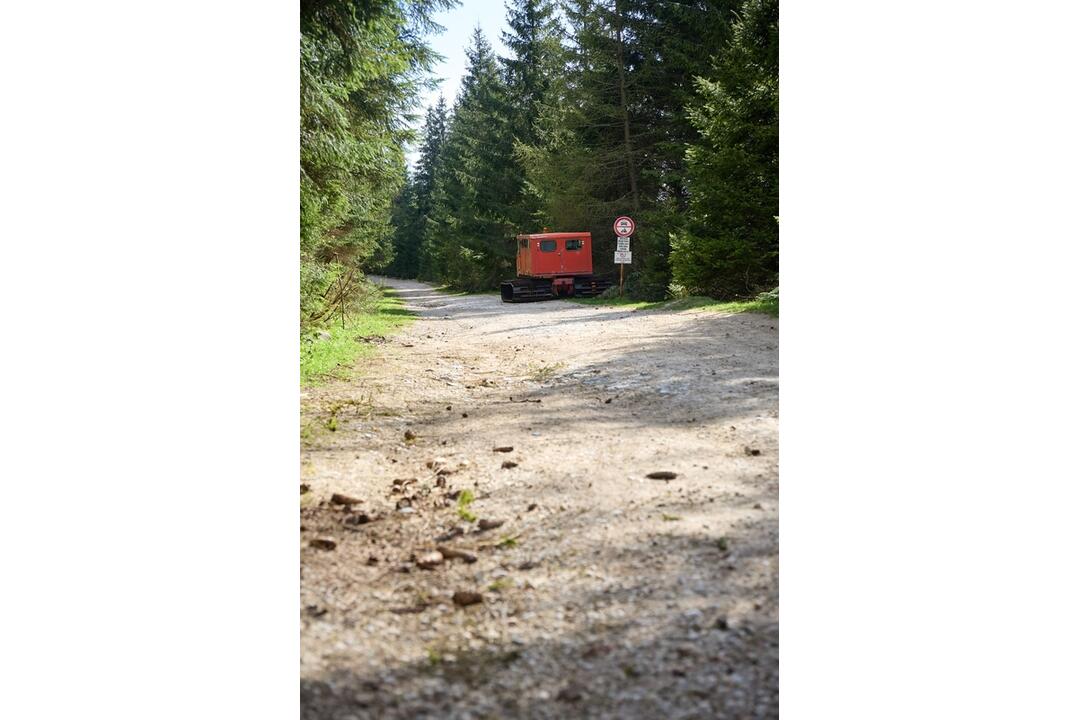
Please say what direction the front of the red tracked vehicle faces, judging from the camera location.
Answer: facing away from the viewer

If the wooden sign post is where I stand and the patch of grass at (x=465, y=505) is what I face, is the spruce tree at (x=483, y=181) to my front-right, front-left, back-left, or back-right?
back-right

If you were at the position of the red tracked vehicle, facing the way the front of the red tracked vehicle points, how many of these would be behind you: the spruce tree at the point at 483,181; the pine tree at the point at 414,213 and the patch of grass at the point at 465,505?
1

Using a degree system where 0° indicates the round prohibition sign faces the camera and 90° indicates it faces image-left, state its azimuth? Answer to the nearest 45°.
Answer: approximately 0°

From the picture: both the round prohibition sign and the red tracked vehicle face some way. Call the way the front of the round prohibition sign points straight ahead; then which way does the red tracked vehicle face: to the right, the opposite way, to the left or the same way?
the opposite way

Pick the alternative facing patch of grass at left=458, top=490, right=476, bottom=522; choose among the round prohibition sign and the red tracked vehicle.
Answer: the round prohibition sign

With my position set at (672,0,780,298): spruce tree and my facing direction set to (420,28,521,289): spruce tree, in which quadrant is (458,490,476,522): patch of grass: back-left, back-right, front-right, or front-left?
back-left
